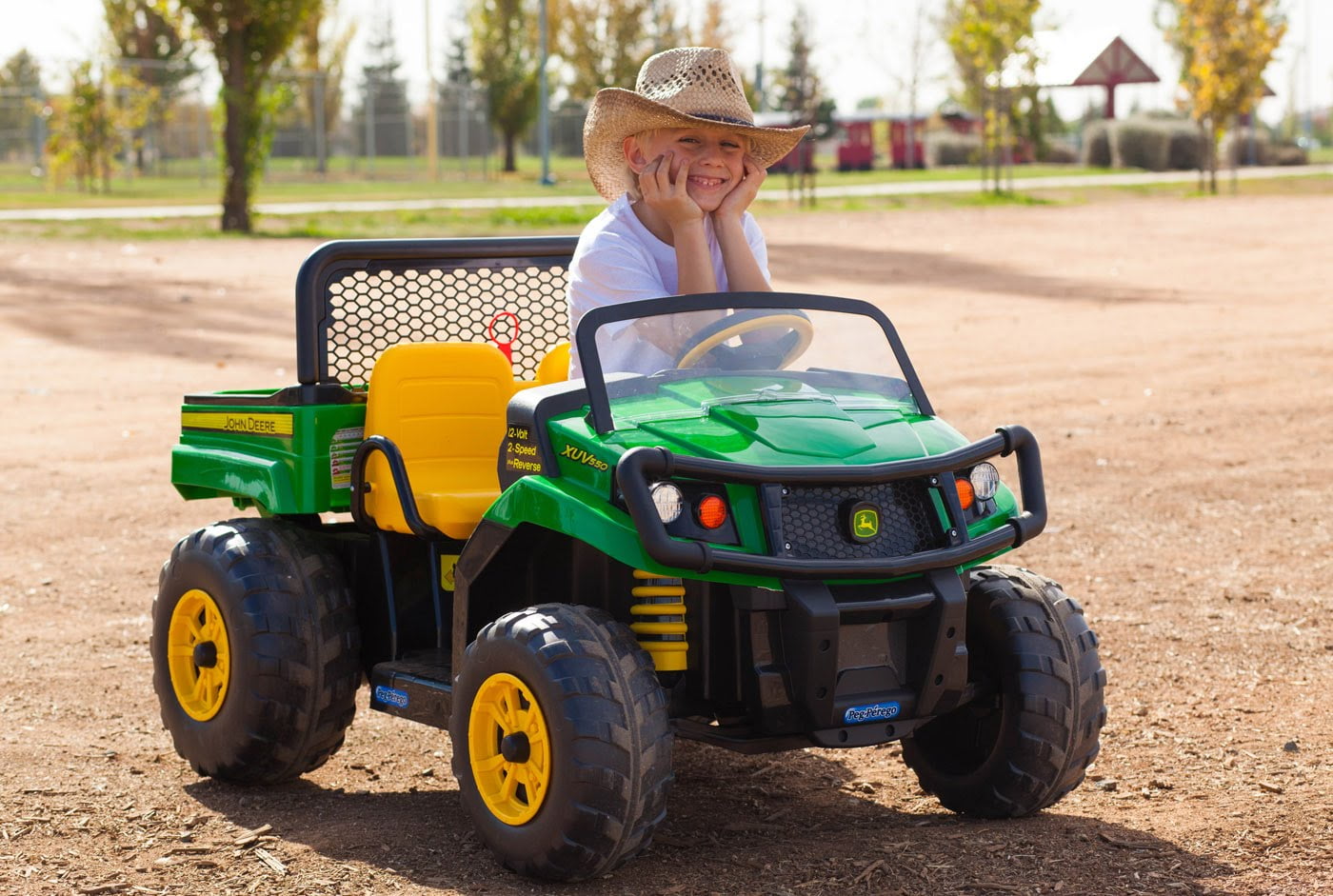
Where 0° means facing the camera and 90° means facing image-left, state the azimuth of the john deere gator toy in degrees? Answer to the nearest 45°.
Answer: approximately 315°

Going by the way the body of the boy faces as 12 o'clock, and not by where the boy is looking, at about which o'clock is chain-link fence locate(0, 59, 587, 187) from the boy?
The chain-link fence is roughly at 7 o'clock from the boy.

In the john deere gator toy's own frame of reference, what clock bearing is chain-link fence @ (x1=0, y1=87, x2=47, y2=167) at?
The chain-link fence is roughly at 7 o'clock from the john deere gator toy.

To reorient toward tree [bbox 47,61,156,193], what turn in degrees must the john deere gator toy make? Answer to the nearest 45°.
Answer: approximately 135° to its left

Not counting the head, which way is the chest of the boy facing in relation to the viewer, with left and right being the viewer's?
facing the viewer and to the right of the viewer

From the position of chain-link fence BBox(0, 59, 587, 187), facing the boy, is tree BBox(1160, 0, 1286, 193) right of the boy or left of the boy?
left

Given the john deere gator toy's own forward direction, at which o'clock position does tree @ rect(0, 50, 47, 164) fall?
The tree is roughly at 7 o'clock from the john deere gator toy.

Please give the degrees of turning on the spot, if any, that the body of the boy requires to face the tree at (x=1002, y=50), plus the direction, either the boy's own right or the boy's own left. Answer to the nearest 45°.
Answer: approximately 135° to the boy's own left

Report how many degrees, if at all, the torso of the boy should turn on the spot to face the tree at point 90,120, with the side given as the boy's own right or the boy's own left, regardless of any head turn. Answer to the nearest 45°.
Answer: approximately 135° to the boy's own left

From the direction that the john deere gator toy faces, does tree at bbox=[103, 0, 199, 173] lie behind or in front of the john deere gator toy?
behind

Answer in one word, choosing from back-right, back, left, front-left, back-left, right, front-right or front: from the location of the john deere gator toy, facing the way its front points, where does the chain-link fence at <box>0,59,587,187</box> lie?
back-left

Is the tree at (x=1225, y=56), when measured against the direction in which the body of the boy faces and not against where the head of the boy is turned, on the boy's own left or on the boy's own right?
on the boy's own left
